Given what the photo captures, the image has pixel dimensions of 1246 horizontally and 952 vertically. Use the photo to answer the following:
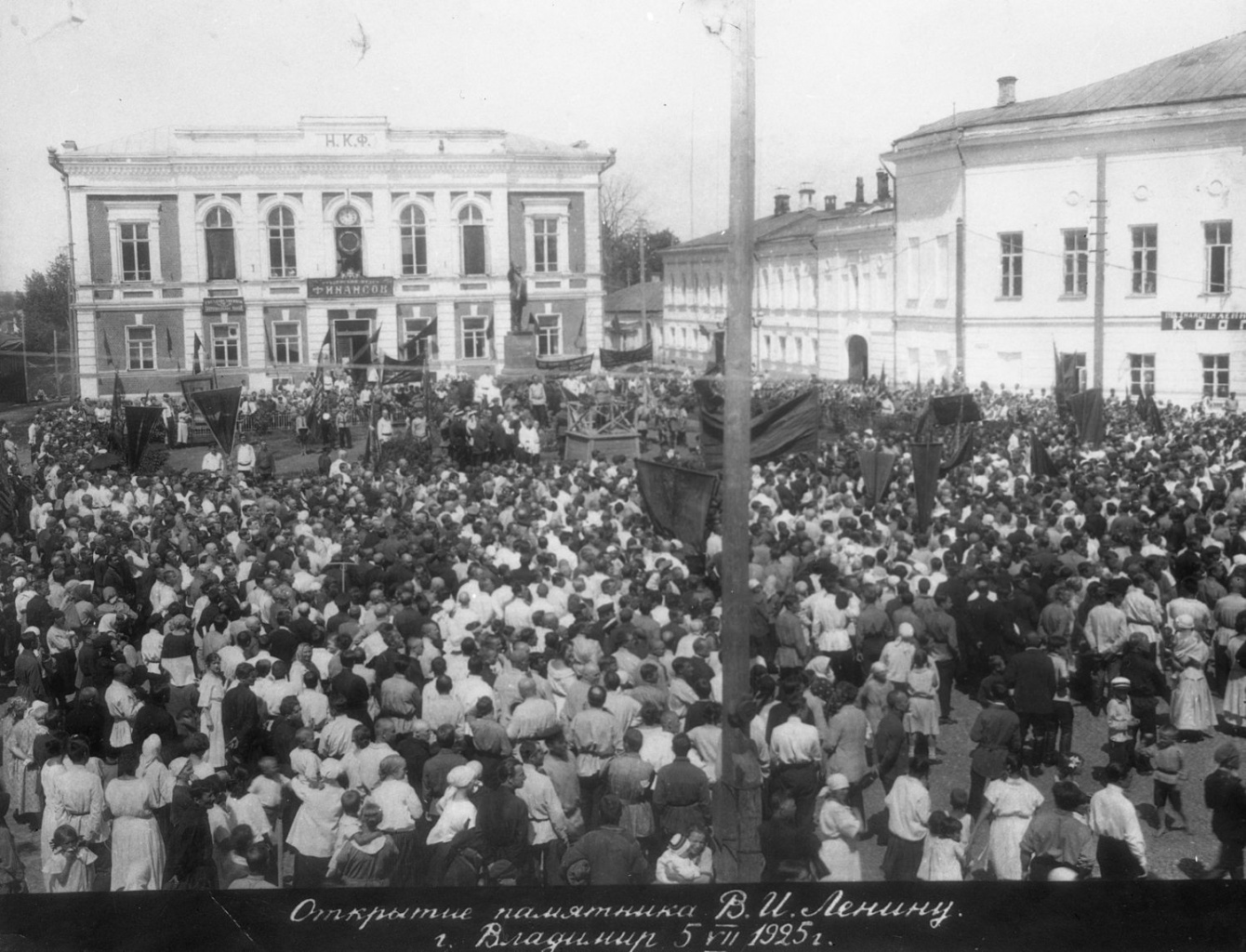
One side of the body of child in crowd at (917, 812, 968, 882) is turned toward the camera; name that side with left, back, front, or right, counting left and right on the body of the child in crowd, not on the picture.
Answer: back

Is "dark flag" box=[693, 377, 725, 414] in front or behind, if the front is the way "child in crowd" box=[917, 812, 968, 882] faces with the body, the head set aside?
in front

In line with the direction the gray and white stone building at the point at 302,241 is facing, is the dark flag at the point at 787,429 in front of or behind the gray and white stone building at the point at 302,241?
in front

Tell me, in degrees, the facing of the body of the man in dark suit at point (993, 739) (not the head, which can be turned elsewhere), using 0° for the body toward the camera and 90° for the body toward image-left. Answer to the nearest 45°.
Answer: approximately 180°

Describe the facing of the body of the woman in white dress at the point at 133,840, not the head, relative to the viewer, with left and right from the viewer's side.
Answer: facing away from the viewer

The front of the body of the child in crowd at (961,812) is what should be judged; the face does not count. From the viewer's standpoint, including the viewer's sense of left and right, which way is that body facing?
facing away from the viewer

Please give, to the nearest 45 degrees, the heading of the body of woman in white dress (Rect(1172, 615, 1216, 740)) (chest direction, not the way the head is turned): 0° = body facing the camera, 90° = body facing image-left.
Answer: approximately 135°

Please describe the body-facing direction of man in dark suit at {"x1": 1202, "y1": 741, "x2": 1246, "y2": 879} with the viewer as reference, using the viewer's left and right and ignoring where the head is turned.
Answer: facing away from the viewer and to the left of the viewer

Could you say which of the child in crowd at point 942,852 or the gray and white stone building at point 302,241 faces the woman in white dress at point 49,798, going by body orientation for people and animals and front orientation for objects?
the gray and white stone building

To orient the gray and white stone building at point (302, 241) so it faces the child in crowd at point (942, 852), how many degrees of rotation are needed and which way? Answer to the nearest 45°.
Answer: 0° — it already faces them
